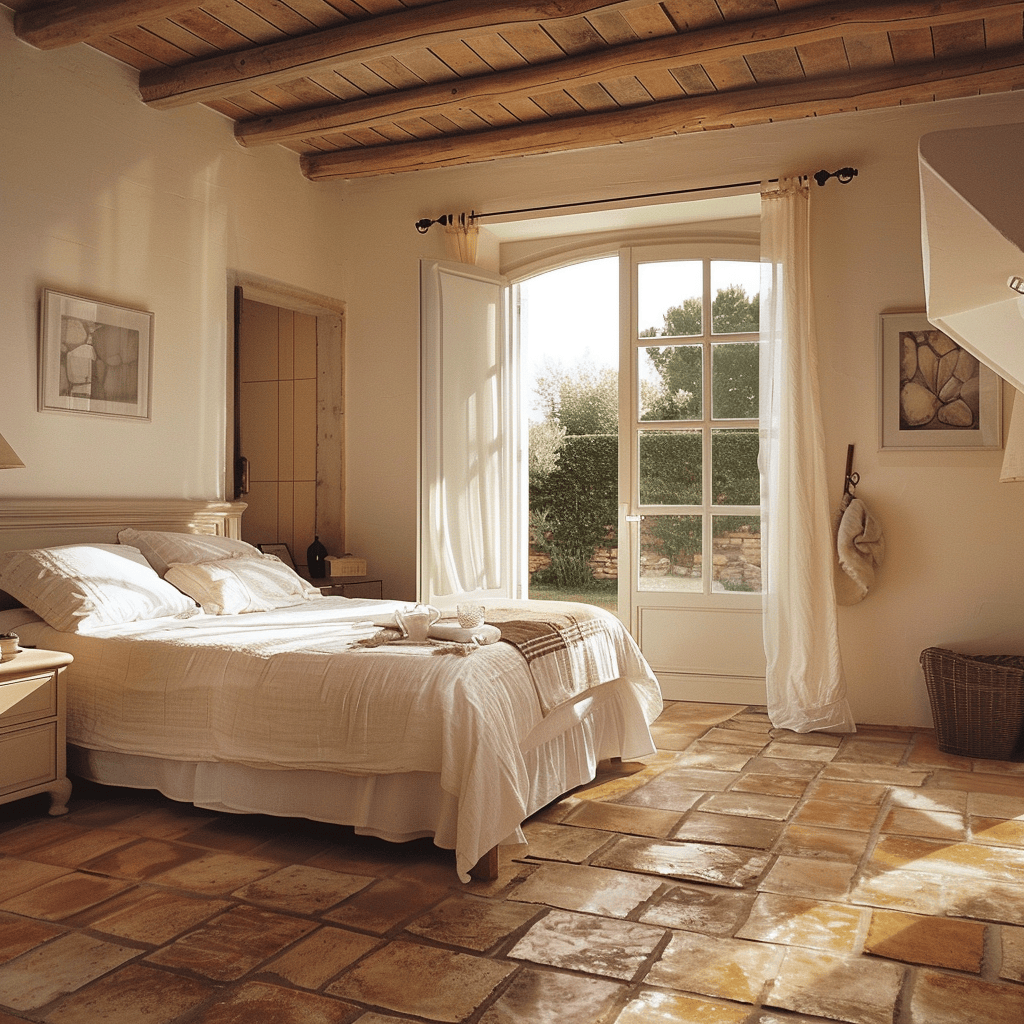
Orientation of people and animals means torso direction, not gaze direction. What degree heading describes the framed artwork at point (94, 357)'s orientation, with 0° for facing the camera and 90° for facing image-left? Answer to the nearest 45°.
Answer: approximately 315°

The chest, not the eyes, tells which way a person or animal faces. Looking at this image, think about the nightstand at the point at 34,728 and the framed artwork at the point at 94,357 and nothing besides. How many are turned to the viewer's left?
0

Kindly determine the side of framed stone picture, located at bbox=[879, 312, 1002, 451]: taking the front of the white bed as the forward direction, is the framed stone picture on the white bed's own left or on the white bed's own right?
on the white bed's own left

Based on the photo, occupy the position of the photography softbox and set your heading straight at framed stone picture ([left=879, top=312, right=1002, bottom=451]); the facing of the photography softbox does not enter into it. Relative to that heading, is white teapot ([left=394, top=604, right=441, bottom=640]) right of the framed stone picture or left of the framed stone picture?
left

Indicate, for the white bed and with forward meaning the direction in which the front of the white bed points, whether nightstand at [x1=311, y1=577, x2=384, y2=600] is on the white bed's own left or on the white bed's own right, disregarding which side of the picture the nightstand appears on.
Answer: on the white bed's own left

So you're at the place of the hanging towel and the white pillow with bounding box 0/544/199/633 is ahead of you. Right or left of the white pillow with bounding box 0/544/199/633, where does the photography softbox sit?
left

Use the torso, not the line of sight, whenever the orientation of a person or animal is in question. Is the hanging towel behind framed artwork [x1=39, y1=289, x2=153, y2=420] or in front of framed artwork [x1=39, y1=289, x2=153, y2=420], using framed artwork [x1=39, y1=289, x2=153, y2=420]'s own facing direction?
in front

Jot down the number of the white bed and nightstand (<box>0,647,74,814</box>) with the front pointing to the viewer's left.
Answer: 0
